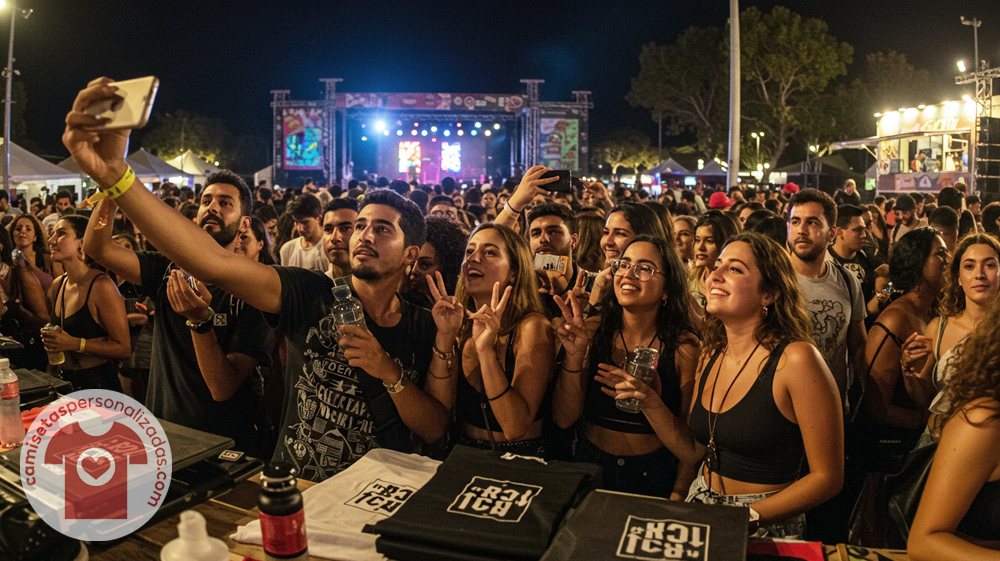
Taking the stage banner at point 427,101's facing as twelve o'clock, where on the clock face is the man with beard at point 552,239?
The man with beard is roughly at 12 o'clock from the stage banner.

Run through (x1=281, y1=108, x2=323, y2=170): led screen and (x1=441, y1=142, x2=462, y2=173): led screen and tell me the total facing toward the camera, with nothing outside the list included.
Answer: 2

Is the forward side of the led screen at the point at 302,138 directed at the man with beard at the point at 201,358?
yes

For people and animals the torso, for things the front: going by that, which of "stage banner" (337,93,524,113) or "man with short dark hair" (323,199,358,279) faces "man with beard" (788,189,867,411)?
the stage banner

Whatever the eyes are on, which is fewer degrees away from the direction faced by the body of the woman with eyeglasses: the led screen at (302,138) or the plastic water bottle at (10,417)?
the plastic water bottle

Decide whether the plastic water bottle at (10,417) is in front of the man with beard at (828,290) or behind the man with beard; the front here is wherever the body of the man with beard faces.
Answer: in front

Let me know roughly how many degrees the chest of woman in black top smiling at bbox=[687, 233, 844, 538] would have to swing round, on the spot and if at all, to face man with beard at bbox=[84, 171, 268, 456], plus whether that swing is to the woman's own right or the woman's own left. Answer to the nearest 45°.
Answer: approximately 45° to the woman's own right

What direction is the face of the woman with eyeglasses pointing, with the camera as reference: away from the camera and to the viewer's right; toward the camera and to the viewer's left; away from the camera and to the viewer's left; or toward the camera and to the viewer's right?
toward the camera and to the viewer's left

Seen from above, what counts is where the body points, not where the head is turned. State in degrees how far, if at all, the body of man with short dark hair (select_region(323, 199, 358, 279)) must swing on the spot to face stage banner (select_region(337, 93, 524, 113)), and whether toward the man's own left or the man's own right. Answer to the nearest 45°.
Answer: approximately 135° to the man's own right

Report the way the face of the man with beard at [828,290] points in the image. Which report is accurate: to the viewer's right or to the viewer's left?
to the viewer's left
